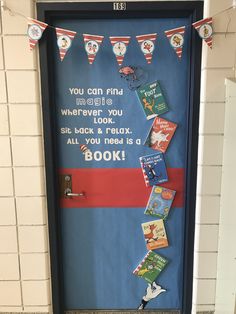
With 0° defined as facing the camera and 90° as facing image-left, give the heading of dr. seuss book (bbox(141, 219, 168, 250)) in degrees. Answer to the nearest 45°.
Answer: approximately 0°

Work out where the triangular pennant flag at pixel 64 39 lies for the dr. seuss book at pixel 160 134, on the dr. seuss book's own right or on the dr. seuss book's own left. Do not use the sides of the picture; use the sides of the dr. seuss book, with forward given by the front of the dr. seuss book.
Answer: on the dr. seuss book's own right

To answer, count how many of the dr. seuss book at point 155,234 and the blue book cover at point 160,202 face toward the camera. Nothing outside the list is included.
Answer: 2
